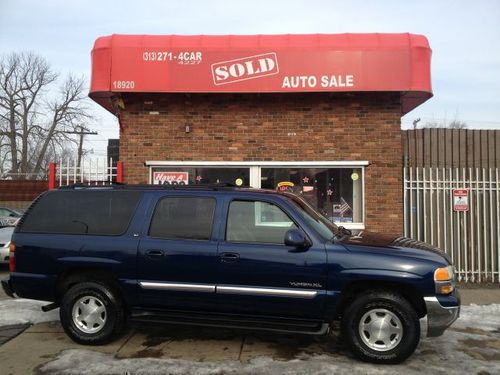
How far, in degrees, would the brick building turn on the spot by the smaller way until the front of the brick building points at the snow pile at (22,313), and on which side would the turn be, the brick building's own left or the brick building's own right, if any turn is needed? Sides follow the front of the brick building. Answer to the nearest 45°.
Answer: approximately 45° to the brick building's own right

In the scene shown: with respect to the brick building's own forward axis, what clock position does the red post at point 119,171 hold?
The red post is roughly at 3 o'clock from the brick building.

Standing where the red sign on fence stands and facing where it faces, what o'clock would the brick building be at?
The brick building is roughly at 2 o'clock from the red sign on fence.

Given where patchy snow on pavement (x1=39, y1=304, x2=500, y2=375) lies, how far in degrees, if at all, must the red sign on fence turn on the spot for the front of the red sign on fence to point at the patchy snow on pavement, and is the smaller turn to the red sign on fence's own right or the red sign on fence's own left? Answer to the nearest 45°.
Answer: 0° — it already faces it

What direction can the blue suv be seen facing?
to the viewer's right

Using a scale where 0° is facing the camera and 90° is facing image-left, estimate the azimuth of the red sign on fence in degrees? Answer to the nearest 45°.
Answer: approximately 0°

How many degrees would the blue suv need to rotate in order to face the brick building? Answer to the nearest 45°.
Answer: approximately 90° to its left

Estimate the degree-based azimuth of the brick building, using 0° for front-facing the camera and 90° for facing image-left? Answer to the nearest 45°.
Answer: approximately 0°

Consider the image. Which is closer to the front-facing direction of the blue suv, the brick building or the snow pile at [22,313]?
the brick building

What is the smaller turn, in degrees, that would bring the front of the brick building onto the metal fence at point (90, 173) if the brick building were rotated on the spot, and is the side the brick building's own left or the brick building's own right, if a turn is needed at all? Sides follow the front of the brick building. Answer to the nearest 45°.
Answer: approximately 90° to the brick building's own right

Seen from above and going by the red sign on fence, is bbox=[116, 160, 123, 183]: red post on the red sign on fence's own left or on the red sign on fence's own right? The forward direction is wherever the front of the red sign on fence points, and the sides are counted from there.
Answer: on the red sign on fence's own right
